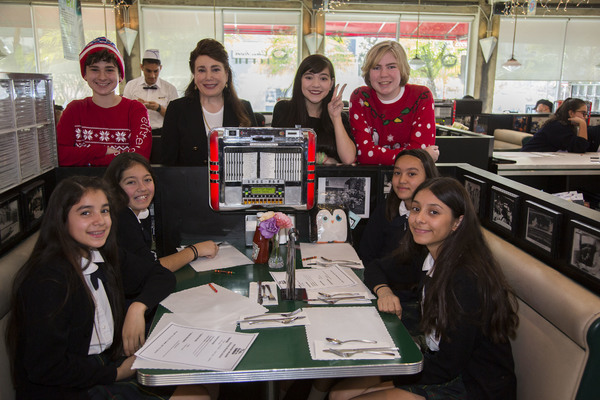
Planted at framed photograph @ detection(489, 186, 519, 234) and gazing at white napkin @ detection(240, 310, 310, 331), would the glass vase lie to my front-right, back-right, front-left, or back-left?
front-right

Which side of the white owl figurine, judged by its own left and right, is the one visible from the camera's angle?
front

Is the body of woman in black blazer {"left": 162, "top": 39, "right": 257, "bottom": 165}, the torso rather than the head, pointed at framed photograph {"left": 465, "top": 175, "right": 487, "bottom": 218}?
no

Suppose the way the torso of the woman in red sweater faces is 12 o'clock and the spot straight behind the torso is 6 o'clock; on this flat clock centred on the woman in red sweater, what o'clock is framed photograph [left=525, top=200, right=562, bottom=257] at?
The framed photograph is roughly at 11 o'clock from the woman in red sweater.

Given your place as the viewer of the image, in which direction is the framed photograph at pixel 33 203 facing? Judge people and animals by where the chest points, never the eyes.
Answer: facing the viewer and to the right of the viewer

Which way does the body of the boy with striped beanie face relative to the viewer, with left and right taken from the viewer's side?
facing the viewer

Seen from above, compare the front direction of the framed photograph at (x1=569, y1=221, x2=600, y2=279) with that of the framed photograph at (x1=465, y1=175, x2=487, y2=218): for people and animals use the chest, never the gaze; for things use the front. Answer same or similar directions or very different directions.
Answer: same or similar directions

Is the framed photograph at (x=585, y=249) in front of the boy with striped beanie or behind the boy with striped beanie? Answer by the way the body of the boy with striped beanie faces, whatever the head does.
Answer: in front

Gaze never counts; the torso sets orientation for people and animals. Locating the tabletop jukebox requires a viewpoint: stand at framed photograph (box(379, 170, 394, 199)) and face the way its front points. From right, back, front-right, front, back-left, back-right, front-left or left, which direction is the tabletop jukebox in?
front-right

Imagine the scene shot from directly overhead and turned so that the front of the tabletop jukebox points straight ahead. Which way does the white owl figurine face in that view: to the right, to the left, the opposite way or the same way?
the same way

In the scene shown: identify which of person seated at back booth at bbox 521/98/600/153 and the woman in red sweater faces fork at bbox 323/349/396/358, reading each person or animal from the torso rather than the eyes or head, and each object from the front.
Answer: the woman in red sweater

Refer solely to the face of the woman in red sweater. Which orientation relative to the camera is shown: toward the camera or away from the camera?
toward the camera

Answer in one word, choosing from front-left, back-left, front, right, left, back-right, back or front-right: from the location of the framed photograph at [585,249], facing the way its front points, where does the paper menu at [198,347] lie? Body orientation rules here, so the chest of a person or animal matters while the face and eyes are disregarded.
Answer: front

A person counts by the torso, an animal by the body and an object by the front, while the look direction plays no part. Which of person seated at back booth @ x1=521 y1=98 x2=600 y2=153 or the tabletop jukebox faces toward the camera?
the tabletop jukebox

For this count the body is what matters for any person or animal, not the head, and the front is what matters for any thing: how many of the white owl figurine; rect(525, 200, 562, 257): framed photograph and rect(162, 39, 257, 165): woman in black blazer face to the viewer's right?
0

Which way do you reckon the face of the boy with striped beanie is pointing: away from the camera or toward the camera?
toward the camera

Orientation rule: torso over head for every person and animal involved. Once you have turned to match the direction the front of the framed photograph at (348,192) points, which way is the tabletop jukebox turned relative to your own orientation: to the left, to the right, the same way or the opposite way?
the same way

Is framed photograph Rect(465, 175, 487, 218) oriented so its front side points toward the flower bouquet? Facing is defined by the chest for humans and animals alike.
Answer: yes
